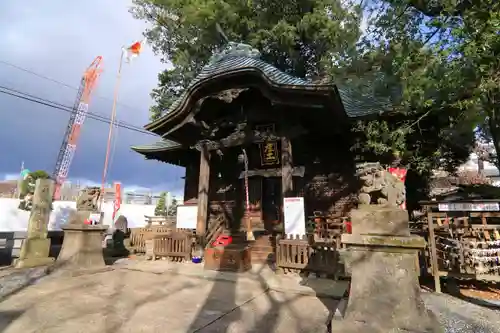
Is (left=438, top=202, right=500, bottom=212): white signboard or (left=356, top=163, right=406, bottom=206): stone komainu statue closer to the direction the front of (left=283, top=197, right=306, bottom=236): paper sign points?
the stone komainu statue

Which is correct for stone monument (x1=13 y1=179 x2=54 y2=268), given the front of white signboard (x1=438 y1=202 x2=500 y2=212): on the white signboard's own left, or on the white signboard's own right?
on the white signboard's own right

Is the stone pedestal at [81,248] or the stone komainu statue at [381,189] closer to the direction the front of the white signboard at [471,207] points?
the stone komainu statue

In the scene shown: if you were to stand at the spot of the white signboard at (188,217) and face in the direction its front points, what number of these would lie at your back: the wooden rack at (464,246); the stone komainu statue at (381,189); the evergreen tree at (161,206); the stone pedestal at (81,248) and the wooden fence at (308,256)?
1

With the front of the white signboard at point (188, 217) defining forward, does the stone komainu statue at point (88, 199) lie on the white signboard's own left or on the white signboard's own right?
on the white signboard's own right

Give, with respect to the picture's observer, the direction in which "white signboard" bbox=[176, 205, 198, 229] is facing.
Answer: facing the viewer

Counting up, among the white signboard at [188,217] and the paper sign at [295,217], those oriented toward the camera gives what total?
2

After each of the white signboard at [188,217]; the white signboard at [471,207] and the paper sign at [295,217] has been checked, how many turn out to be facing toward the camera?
3

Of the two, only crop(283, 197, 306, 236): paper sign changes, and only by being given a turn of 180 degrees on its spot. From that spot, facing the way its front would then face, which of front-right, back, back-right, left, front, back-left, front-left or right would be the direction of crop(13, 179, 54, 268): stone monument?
left

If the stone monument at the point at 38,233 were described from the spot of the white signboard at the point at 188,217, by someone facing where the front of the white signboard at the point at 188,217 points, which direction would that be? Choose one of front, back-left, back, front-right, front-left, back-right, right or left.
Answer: right

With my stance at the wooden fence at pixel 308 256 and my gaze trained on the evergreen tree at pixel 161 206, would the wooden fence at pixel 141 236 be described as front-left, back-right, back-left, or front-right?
front-left

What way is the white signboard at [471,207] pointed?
toward the camera
